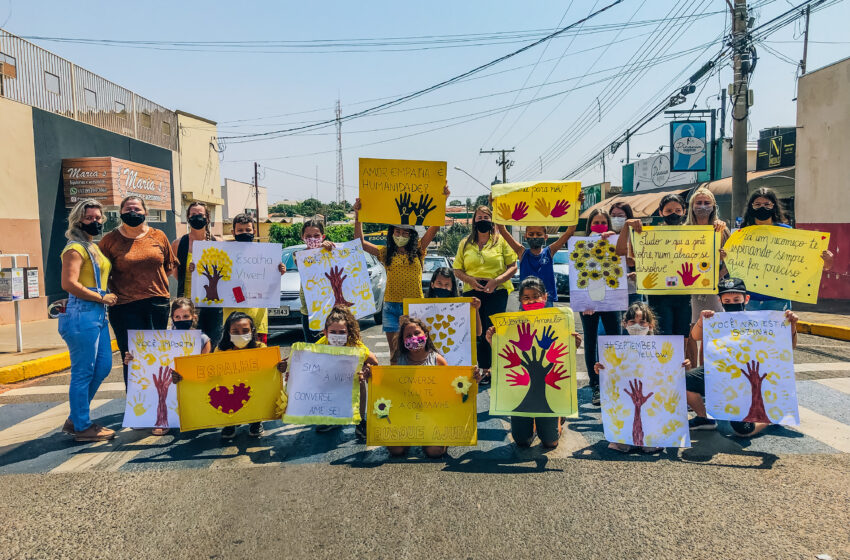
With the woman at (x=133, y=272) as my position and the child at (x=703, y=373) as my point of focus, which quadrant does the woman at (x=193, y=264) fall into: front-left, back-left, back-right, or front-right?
front-left

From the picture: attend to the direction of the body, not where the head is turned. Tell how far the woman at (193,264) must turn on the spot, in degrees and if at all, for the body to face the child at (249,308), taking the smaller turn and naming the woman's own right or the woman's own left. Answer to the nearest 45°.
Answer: approximately 45° to the woman's own left

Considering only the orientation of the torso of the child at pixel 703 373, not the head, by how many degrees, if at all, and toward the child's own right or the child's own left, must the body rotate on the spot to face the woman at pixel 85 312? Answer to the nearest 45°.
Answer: approximately 45° to the child's own right

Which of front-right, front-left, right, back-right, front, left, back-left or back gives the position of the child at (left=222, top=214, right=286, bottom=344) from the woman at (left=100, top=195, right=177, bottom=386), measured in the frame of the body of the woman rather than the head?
left

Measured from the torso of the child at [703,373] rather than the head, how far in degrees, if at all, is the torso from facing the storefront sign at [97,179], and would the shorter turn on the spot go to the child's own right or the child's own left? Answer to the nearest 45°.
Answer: approximately 90° to the child's own right

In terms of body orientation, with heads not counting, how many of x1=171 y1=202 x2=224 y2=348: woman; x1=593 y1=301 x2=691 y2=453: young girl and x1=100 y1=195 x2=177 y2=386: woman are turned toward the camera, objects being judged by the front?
3

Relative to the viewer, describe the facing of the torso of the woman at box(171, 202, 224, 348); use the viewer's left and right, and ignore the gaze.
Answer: facing the viewer

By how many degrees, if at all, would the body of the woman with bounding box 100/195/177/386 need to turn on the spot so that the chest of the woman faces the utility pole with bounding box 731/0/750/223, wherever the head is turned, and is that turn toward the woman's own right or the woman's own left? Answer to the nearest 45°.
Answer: approximately 90° to the woman's own left

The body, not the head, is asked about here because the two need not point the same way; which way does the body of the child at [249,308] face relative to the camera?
toward the camera

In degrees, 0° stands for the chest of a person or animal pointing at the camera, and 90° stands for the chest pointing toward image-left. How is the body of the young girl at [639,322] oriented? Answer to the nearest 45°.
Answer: approximately 0°
